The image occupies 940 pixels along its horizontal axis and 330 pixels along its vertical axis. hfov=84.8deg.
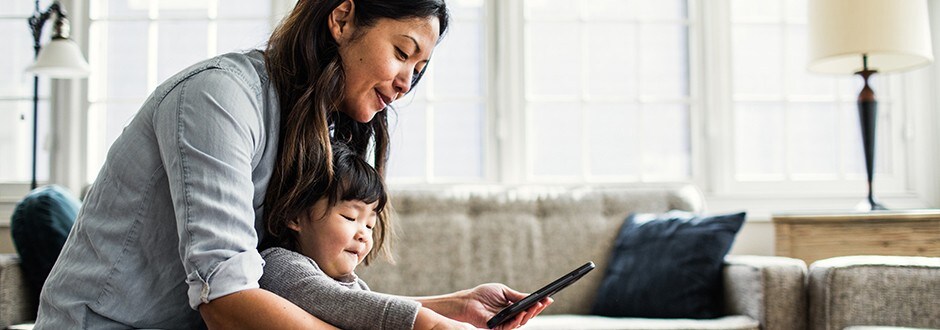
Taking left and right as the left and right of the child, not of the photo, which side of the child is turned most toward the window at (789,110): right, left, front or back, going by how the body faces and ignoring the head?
left

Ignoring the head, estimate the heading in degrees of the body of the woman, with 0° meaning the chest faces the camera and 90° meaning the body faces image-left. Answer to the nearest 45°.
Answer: approximately 270°

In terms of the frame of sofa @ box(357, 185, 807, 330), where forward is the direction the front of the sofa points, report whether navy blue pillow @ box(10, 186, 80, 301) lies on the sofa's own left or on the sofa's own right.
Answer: on the sofa's own right

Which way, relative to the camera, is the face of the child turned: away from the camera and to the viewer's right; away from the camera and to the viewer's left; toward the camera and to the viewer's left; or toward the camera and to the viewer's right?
toward the camera and to the viewer's right

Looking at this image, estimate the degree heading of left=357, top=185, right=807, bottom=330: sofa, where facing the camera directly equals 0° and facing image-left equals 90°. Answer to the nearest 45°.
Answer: approximately 0°

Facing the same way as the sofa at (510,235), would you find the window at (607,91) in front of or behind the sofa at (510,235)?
behind
